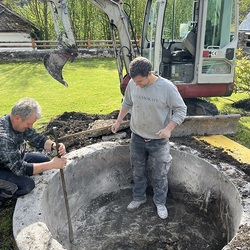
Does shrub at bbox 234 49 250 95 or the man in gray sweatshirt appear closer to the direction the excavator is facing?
the man in gray sweatshirt

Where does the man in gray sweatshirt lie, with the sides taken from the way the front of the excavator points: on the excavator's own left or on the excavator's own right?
on the excavator's own left

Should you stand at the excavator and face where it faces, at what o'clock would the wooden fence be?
The wooden fence is roughly at 2 o'clock from the excavator.

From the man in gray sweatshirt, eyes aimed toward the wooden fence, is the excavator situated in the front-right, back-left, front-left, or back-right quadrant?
front-right

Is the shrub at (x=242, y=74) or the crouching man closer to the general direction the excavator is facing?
the crouching man

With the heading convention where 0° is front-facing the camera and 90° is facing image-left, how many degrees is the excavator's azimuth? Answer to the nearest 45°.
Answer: approximately 90°

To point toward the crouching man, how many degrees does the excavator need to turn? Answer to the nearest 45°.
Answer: approximately 45° to its left

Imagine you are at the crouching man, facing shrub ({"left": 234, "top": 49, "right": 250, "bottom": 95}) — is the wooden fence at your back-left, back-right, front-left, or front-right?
front-left
